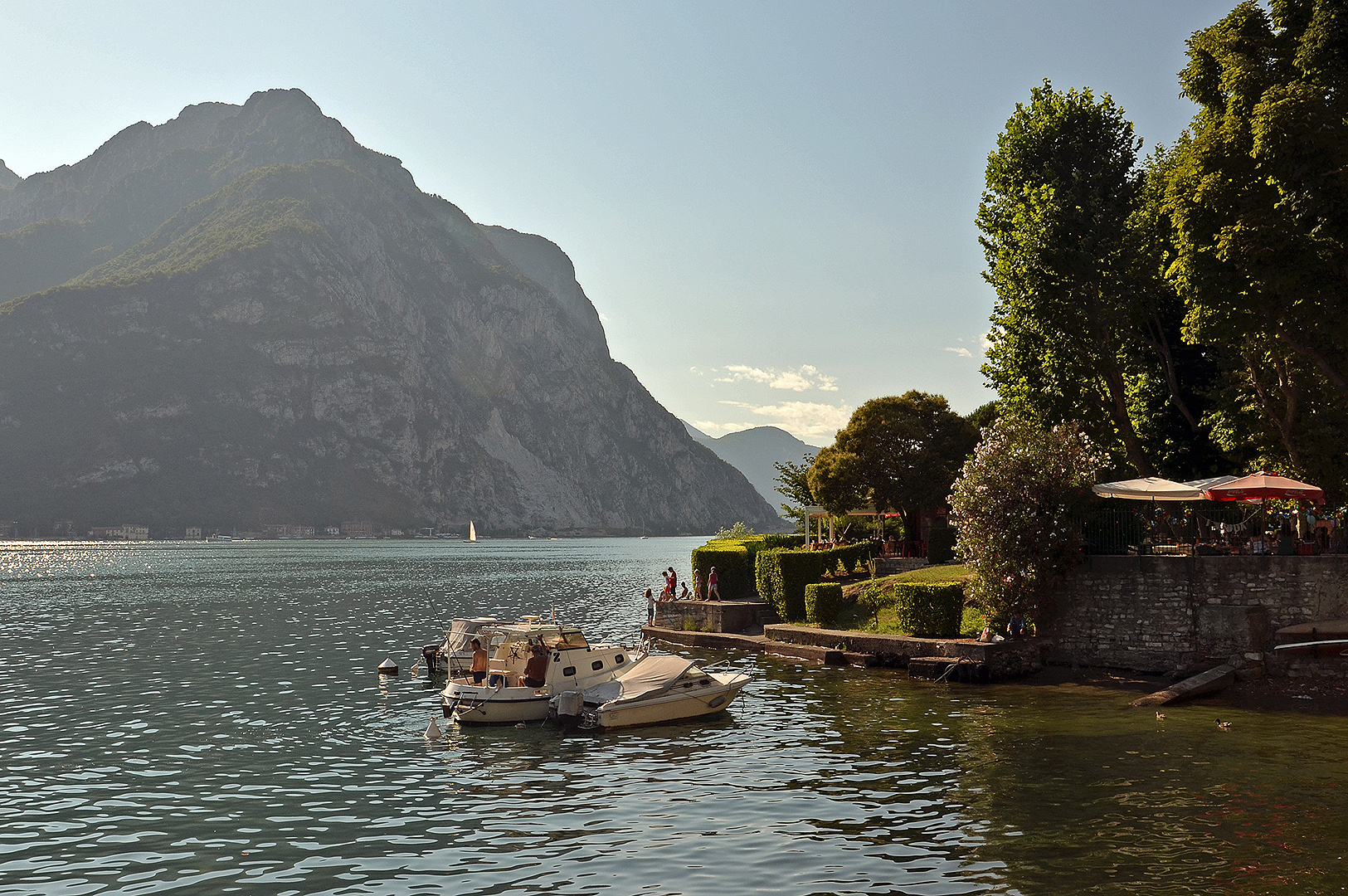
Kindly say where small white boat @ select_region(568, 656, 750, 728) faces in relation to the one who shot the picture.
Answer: facing away from the viewer and to the right of the viewer

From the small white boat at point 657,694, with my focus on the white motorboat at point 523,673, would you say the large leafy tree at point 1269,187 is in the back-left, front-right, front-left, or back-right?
back-right

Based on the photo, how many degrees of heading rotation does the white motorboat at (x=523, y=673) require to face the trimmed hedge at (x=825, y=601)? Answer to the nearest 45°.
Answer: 0° — it already faces it

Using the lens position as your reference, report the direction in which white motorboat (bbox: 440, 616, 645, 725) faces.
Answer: facing away from the viewer and to the right of the viewer

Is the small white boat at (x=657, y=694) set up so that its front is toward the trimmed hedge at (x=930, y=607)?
yes
